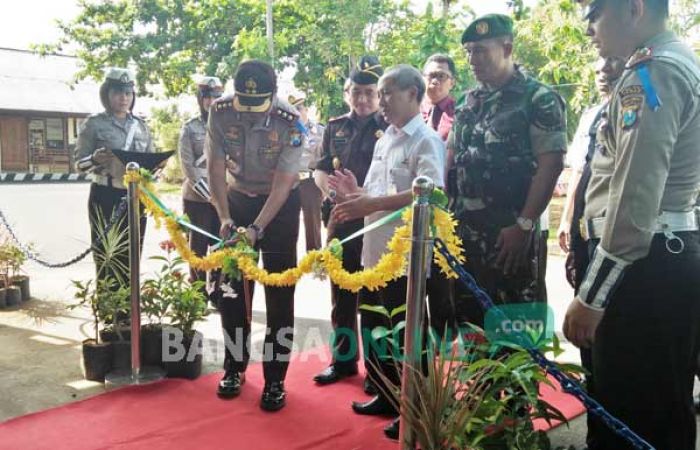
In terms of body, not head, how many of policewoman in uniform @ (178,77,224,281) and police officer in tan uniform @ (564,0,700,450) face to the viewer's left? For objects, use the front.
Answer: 1

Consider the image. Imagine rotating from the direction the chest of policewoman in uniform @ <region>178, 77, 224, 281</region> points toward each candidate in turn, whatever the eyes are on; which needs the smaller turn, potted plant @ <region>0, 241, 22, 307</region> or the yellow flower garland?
the yellow flower garland

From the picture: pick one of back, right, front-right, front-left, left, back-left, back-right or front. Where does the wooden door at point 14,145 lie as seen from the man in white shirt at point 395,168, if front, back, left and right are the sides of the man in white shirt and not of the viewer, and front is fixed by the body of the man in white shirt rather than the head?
right

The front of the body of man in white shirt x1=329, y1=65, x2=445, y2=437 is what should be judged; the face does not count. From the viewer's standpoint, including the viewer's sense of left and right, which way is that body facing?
facing the viewer and to the left of the viewer

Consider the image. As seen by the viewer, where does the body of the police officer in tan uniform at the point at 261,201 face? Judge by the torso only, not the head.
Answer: toward the camera

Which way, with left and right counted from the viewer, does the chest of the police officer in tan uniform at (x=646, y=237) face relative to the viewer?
facing to the left of the viewer

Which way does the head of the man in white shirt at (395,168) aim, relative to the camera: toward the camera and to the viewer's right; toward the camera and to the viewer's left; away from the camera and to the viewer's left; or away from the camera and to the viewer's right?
toward the camera and to the viewer's left

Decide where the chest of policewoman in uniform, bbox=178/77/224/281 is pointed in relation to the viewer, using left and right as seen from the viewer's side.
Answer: facing the viewer and to the right of the viewer

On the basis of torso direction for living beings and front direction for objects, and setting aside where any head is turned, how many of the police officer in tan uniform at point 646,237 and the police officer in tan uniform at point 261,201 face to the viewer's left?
1

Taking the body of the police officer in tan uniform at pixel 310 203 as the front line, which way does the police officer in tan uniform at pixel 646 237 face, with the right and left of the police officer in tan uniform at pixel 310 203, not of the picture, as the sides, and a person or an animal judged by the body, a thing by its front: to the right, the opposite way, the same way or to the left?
to the right
